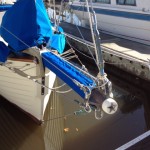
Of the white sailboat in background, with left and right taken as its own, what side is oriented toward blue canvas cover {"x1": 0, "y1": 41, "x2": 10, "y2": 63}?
left

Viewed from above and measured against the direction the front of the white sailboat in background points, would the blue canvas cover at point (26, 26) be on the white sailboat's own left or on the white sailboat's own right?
on the white sailboat's own left

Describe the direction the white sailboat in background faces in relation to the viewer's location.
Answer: facing away from the viewer and to the left of the viewer
